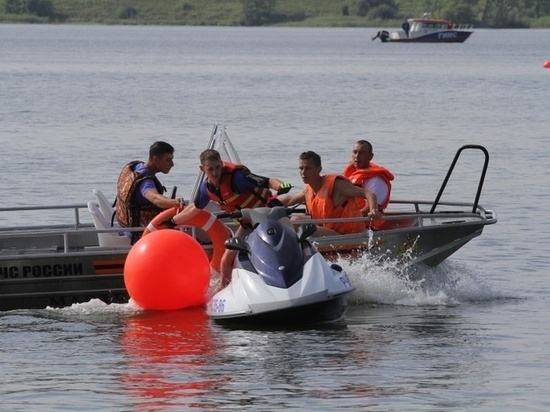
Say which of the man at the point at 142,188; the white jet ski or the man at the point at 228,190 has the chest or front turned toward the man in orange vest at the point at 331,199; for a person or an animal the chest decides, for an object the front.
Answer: the man at the point at 142,188

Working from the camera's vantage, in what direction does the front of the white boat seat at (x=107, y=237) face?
facing to the right of the viewer

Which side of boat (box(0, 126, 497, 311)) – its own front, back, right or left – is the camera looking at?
right

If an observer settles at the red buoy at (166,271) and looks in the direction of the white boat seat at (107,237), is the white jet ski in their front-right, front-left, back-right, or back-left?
back-right

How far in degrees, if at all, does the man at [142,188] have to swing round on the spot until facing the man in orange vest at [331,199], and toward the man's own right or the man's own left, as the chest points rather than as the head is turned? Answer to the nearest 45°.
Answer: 0° — they already face them

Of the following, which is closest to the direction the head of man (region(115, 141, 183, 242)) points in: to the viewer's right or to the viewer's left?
to the viewer's right

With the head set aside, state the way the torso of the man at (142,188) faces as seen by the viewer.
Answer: to the viewer's right
